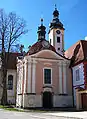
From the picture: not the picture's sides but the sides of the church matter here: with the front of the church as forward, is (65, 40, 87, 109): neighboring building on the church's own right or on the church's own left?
on the church's own left

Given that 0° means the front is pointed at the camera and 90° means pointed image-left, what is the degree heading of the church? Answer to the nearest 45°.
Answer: approximately 0°

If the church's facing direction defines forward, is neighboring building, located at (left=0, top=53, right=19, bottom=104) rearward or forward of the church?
rearward
